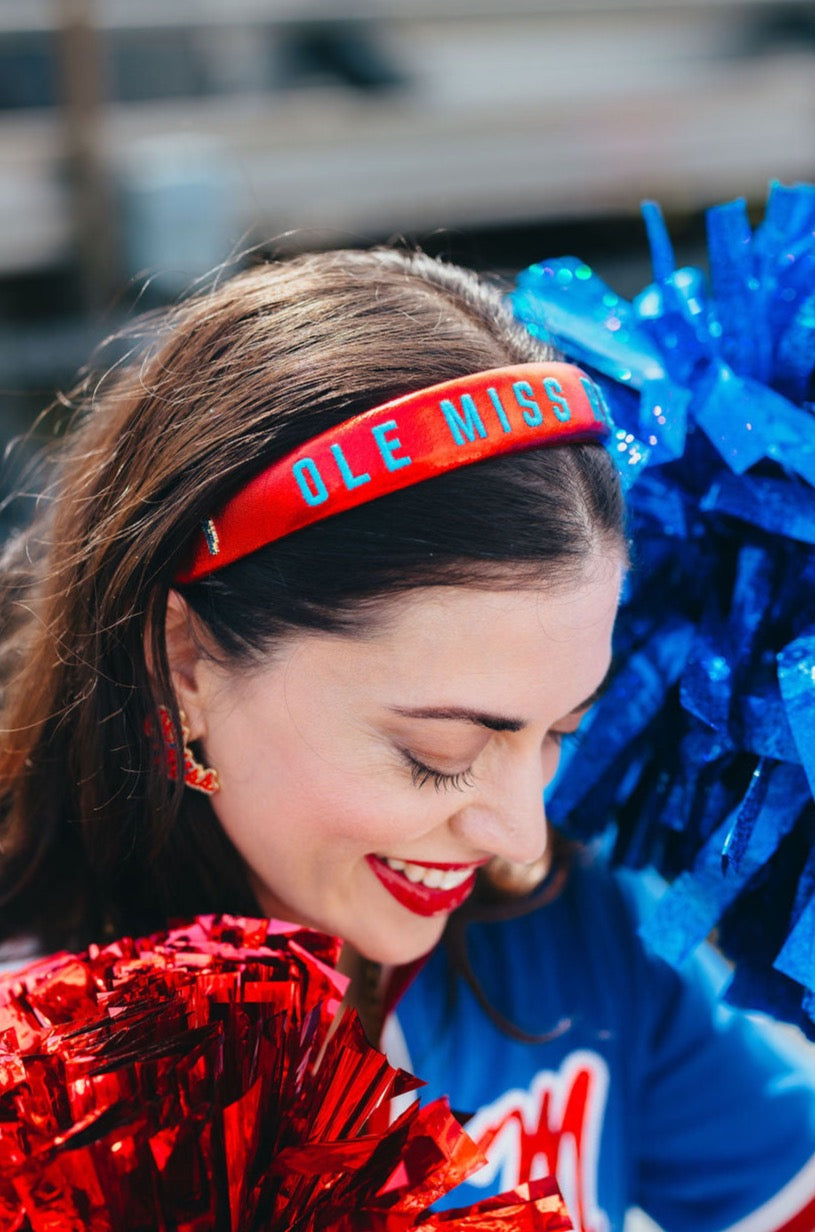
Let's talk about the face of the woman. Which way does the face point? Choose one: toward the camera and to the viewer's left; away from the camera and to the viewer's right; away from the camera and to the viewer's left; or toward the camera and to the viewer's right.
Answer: toward the camera and to the viewer's right
